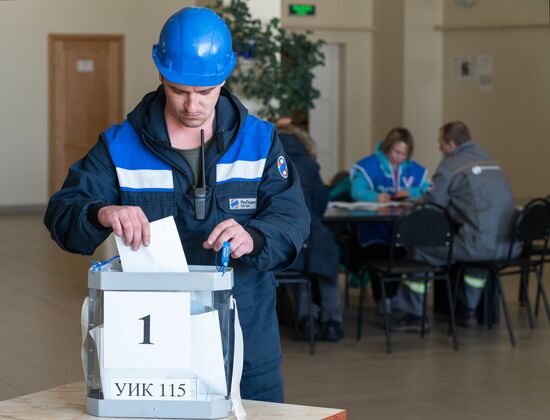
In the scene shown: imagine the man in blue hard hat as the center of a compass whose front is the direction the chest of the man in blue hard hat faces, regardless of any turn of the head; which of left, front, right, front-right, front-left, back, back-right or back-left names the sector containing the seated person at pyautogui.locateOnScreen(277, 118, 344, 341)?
back

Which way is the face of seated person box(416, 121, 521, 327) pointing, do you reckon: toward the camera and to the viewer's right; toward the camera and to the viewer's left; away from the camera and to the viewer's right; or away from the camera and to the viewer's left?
away from the camera and to the viewer's left

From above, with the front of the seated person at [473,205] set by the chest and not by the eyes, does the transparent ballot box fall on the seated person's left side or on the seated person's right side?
on the seated person's left side

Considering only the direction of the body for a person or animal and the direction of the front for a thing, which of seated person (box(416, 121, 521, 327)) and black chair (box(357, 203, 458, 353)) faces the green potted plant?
the seated person

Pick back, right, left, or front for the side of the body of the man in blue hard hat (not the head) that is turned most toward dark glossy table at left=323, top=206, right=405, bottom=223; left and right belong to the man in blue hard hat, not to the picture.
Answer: back

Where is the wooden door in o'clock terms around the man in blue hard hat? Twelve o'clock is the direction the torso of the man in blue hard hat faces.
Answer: The wooden door is roughly at 6 o'clock from the man in blue hard hat.

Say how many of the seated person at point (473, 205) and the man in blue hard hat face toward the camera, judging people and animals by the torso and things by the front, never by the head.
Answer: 1

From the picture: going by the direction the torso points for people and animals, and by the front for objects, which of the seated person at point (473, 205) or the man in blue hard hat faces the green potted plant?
the seated person
